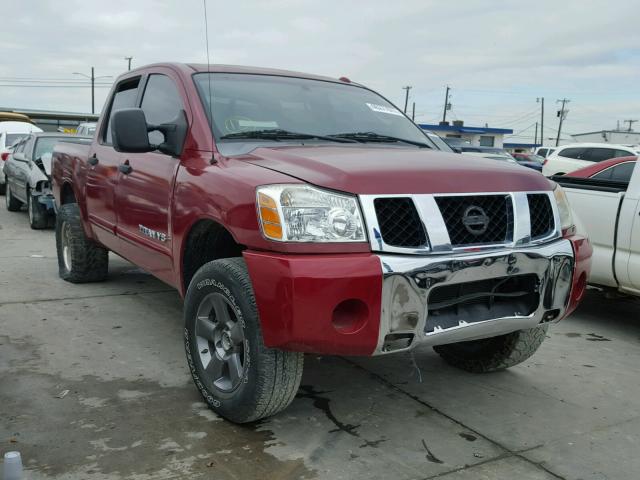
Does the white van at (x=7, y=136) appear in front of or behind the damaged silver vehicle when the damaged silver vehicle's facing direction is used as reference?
behind

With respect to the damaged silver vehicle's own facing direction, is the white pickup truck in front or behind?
in front

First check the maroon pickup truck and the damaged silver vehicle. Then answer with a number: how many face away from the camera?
0

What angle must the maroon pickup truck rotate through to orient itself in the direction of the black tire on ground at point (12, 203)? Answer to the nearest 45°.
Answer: approximately 180°

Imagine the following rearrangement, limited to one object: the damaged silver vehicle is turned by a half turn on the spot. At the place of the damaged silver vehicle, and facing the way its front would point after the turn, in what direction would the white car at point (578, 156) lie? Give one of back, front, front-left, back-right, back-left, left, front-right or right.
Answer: back-right

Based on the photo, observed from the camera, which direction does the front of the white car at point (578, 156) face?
facing to the right of the viewer

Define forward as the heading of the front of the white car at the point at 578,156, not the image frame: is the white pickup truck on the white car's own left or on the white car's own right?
on the white car's own right

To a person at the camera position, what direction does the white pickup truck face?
facing the viewer and to the right of the viewer

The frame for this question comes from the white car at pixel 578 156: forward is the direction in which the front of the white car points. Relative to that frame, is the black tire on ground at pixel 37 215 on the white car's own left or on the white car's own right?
on the white car's own right

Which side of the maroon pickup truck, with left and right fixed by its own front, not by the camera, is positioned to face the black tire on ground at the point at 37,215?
back

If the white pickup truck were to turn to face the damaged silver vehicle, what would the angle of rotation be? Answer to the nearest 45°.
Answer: approximately 135° to its right

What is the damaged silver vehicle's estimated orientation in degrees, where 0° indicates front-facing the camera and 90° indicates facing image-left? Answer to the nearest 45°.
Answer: approximately 315°

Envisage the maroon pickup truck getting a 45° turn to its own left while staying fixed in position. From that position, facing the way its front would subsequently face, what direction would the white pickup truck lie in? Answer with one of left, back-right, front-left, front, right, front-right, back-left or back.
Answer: front-left
